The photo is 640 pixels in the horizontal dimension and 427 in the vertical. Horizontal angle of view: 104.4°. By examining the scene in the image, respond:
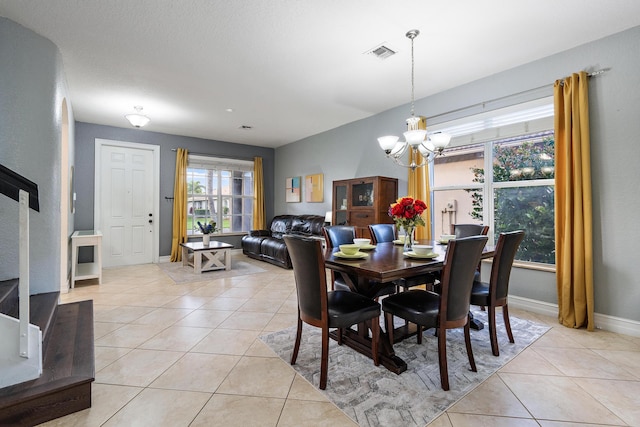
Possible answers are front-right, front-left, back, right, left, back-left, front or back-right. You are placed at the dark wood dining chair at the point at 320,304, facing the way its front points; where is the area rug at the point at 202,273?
left

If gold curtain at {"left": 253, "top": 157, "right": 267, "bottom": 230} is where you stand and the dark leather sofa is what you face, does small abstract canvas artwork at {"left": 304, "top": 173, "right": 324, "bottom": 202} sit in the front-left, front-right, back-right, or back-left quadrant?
front-left

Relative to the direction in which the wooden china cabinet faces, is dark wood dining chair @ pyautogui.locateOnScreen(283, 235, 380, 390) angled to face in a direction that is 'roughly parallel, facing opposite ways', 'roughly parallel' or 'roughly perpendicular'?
roughly parallel, facing opposite ways

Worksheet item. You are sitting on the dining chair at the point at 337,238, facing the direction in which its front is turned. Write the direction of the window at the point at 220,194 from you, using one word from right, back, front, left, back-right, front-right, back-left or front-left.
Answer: back

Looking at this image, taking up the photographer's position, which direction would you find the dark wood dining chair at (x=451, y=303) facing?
facing away from the viewer and to the left of the viewer

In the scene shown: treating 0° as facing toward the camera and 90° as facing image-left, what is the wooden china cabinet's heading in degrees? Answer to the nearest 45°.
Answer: approximately 45°

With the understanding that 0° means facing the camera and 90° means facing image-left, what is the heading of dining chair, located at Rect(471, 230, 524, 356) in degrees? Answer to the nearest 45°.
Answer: approximately 135°

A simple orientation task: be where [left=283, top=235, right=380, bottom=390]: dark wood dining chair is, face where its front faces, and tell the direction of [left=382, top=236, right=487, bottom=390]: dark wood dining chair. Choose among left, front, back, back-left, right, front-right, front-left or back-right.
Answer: front-right

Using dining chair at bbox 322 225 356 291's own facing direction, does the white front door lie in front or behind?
behind

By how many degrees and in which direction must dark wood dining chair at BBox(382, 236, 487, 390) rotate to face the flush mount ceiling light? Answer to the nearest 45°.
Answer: approximately 45° to its left

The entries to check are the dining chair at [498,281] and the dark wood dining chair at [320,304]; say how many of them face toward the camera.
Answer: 0

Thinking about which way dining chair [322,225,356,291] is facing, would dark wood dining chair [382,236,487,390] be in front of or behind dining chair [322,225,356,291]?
in front

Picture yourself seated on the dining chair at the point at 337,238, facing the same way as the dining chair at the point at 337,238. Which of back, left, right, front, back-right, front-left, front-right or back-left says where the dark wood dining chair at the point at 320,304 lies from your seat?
front-right

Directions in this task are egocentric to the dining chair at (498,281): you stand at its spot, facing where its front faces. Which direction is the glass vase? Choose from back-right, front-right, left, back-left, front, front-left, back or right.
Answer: front-left

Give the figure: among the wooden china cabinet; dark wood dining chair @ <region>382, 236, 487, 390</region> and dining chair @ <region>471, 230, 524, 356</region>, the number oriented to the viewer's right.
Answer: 0

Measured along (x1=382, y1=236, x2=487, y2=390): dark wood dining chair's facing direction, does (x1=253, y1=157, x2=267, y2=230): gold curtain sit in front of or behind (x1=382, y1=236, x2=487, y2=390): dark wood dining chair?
in front

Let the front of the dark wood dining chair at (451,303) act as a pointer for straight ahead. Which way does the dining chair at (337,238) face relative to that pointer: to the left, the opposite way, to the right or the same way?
the opposite way

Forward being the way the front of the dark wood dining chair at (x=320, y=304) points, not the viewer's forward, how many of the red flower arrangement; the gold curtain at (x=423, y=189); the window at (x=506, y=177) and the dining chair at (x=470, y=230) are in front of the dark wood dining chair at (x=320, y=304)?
4

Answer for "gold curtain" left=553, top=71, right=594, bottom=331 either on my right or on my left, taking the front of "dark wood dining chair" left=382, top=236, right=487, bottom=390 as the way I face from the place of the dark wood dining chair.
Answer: on my right
